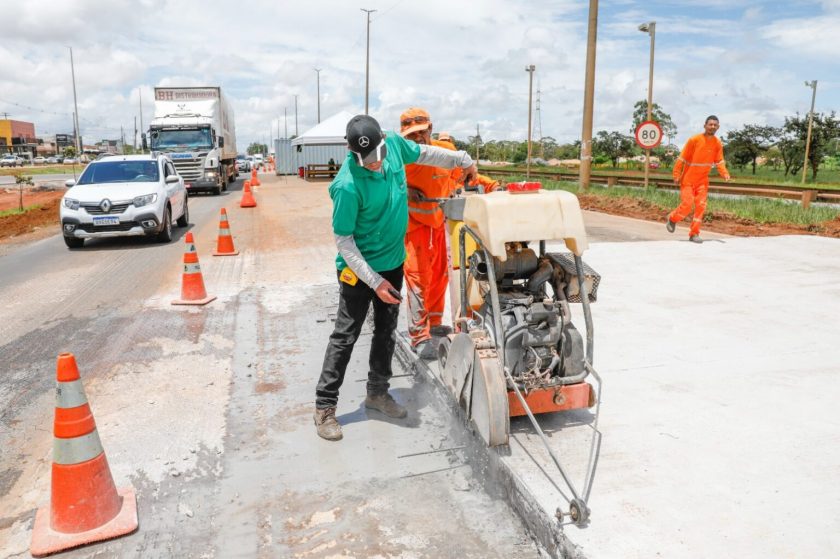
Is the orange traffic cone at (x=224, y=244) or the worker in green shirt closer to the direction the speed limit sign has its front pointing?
the worker in green shirt

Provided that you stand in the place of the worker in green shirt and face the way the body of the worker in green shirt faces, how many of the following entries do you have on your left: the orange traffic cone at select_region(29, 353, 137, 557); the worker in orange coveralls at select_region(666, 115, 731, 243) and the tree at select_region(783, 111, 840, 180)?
2

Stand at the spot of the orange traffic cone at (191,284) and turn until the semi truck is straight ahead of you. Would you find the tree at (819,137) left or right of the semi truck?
right

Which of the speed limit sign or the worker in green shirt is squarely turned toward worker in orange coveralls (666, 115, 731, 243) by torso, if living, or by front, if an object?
the speed limit sign

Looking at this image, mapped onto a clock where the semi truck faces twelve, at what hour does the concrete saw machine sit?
The concrete saw machine is roughly at 12 o'clock from the semi truck.

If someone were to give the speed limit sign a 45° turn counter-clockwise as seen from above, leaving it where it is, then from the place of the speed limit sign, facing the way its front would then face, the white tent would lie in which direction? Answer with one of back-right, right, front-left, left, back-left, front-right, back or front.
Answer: back

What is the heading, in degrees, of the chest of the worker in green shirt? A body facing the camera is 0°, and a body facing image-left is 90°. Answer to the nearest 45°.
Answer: approximately 315°

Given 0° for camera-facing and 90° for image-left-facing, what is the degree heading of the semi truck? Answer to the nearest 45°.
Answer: approximately 0°

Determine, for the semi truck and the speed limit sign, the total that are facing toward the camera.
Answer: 2

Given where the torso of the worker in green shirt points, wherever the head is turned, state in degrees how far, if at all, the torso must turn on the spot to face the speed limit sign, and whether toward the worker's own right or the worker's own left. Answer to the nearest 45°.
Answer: approximately 90° to the worker's own left
